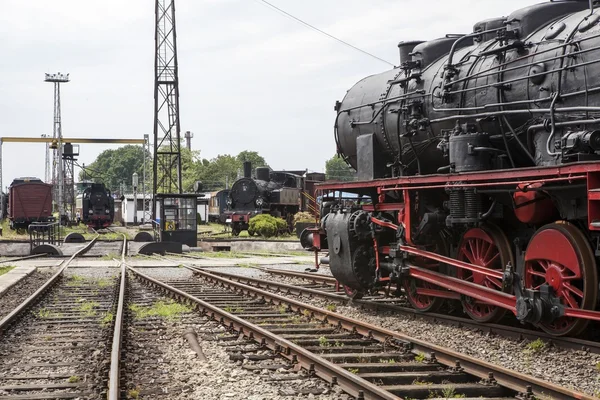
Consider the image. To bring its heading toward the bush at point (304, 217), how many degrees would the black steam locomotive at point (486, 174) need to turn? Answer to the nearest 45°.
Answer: approximately 45° to its right

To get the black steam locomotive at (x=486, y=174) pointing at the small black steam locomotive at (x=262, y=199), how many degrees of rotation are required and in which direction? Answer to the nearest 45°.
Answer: approximately 45° to its right

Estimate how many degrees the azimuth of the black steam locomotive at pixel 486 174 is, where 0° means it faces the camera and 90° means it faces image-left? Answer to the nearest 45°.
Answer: approximately 135°

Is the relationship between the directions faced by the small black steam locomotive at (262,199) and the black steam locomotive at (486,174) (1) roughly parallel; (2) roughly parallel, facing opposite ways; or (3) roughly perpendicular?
roughly perpendicular

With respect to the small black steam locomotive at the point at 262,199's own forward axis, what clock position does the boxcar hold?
The boxcar is roughly at 2 o'clock from the small black steam locomotive.

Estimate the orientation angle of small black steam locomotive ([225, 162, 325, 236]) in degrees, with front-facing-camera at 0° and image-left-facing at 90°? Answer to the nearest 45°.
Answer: approximately 45°

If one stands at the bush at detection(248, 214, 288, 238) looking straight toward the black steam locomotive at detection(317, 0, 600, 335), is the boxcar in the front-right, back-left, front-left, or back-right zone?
back-right
